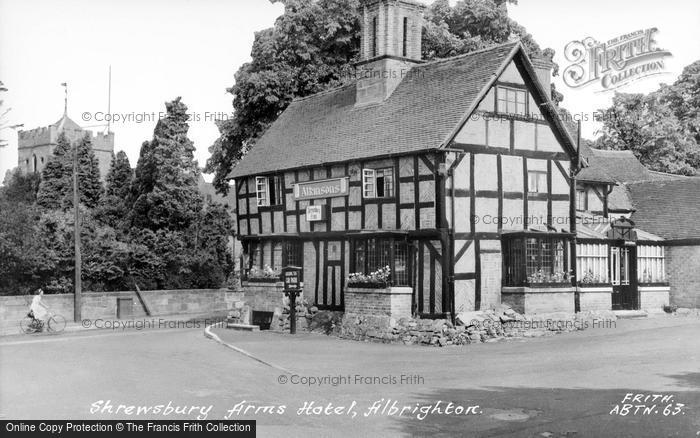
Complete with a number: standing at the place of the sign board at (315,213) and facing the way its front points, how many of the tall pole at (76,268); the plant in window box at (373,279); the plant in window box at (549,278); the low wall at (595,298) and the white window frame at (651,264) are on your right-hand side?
1

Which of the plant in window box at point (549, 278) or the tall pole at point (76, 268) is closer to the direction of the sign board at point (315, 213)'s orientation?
the tall pole

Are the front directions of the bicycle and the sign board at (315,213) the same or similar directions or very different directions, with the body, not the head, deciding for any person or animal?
very different directions

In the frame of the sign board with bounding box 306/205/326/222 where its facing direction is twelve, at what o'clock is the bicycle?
The bicycle is roughly at 2 o'clock from the sign board.

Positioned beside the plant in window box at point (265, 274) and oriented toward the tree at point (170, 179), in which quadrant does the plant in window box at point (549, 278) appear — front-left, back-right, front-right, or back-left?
back-right

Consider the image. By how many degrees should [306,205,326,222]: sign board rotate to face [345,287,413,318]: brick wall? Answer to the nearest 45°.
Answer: approximately 90° to its left
